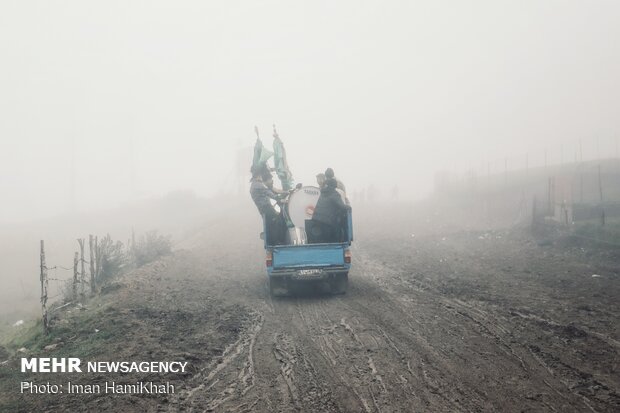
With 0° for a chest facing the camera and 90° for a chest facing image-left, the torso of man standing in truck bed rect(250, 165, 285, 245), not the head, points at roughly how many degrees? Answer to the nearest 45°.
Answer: approximately 270°

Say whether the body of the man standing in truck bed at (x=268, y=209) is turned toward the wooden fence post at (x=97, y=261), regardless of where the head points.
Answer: no

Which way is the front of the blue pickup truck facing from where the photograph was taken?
facing away from the viewer

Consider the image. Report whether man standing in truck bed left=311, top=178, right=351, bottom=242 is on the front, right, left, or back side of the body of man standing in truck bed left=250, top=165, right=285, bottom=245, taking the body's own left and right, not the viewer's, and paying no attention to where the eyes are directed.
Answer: front

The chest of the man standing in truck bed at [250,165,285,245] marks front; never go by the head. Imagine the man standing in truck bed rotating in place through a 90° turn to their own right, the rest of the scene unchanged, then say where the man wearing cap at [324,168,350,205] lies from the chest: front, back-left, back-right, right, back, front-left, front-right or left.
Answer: left
